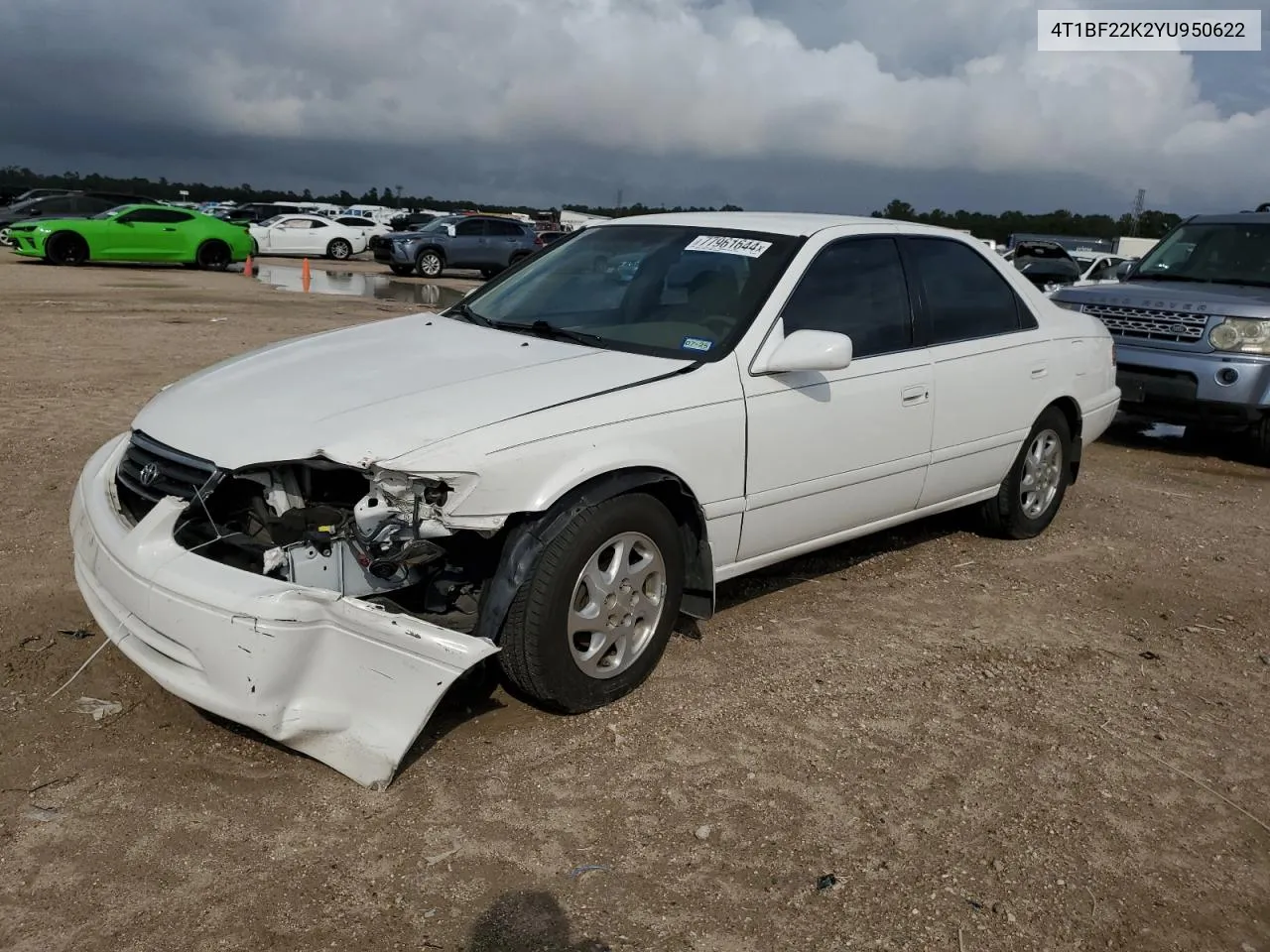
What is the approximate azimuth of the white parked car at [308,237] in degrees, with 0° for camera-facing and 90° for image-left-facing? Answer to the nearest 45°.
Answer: approximately 90°

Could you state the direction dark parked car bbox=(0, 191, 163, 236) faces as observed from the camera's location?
facing to the left of the viewer

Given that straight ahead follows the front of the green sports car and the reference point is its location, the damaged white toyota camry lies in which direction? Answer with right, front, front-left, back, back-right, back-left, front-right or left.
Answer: left

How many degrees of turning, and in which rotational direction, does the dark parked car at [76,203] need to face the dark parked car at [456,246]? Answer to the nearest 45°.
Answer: approximately 180°

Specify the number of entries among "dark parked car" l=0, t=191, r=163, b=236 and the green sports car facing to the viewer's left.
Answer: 2

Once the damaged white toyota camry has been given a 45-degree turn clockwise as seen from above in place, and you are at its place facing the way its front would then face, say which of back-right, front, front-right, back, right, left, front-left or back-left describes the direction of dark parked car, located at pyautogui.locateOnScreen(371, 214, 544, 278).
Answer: right

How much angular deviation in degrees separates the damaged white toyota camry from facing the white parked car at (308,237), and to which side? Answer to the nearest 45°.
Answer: approximately 135° to its right

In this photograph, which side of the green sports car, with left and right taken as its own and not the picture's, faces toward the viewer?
left

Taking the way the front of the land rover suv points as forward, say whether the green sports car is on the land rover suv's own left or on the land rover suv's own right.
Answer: on the land rover suv's own right

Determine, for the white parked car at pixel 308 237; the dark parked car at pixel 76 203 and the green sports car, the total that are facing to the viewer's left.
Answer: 3

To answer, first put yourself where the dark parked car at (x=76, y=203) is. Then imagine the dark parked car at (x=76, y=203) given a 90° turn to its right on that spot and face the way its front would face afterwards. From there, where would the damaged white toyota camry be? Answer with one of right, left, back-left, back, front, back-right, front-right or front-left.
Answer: back

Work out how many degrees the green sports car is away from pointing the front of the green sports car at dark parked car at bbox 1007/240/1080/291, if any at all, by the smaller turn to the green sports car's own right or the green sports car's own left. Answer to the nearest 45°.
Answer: approximately 135° to the green sports car's own left

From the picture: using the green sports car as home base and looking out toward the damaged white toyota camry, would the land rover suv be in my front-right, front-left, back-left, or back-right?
front-left

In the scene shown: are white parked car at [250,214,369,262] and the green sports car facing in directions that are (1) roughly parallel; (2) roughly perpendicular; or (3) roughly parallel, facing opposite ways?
roughly parallel

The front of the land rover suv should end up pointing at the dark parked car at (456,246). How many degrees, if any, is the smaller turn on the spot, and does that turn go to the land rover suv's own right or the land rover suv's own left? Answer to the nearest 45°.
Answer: approximately 90° to the land rover suv's own right
